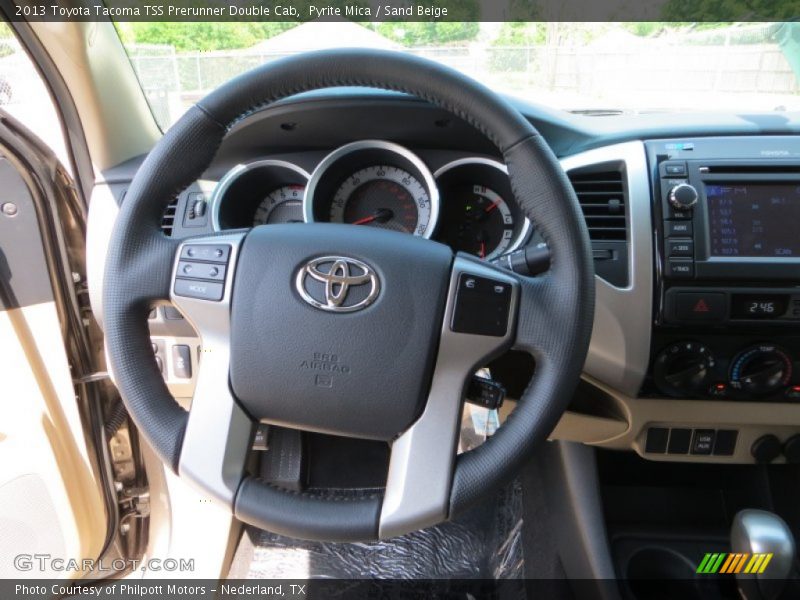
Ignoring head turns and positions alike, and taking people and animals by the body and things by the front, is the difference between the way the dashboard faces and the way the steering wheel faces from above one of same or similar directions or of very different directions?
same or similar directions

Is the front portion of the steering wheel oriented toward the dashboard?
no

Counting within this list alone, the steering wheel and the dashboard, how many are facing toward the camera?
2

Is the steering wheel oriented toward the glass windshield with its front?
no

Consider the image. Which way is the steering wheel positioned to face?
toward the camera
